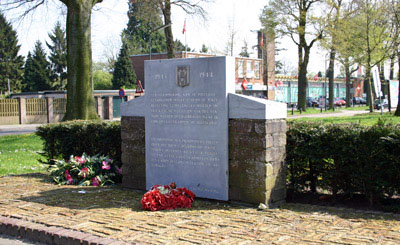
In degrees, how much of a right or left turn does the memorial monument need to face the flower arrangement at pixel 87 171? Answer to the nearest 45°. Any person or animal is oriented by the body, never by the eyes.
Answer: approximately 90° to its right

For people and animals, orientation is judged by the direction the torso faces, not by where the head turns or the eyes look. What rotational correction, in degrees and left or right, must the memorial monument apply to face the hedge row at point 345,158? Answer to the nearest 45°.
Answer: approximately 135° to its left

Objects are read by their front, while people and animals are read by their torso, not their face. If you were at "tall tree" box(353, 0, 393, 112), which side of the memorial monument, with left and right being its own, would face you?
back

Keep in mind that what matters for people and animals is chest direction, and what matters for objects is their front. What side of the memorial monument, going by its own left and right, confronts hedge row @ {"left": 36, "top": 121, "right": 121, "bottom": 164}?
right

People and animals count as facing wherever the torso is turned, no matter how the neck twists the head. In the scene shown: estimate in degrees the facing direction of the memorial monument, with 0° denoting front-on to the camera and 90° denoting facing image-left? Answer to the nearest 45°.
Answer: approximately 45°

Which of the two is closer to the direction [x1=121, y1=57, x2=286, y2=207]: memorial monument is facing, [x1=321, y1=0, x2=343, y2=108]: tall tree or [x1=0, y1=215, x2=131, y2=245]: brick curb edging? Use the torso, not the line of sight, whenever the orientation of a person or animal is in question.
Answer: the brick curb edging

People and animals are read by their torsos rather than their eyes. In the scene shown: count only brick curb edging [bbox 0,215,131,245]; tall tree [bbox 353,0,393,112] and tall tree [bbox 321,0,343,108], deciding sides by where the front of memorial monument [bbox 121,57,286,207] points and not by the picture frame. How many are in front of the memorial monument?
1

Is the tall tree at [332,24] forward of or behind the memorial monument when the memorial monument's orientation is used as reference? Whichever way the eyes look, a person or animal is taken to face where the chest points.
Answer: behind

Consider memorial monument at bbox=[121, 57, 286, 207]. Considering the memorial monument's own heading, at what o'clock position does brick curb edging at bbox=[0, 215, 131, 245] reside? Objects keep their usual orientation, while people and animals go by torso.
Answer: The brick curb edging is roughly at 12 o'clock from the memorial monument.
